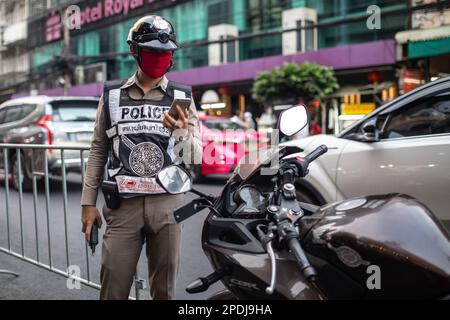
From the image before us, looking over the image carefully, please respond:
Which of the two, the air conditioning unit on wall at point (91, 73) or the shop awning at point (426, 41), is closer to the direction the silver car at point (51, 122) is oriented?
the air conditioning unit on wall

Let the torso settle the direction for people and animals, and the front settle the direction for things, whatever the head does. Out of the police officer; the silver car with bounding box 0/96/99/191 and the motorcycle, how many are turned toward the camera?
1

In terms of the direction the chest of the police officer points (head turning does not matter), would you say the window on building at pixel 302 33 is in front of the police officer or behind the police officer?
behind

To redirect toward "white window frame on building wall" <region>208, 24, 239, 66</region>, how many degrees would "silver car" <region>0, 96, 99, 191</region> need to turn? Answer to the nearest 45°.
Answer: approximately 90° to its right

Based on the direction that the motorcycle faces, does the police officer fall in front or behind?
in front

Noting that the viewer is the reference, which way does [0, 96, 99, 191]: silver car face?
facing away from the viewer and to the left of the viewer

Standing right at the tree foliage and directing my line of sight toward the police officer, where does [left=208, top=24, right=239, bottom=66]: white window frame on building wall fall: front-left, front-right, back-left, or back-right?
back-right

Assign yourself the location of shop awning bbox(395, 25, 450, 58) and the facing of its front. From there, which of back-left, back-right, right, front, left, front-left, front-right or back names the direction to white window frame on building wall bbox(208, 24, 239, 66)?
right
